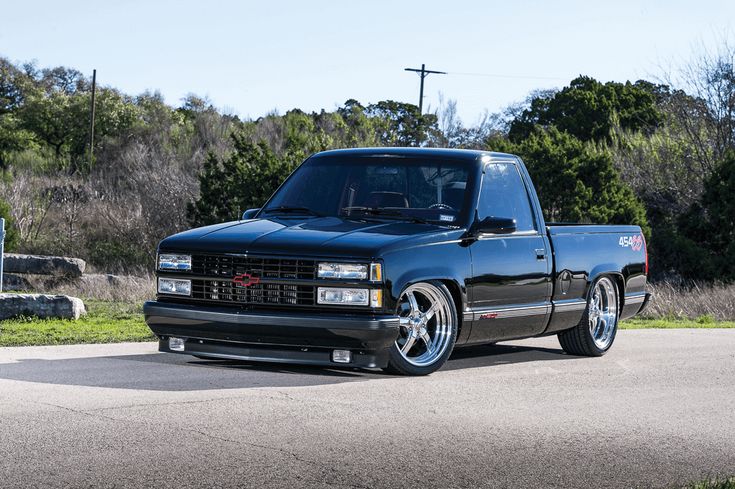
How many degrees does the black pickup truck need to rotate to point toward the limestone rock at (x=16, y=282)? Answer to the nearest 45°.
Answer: approximately 90° to its right

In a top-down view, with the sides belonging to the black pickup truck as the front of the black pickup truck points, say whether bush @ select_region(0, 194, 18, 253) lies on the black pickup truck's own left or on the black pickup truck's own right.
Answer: on the black pickup truck's own right

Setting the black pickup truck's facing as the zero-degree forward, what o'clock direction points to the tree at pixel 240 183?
The tree is roughly at 4 o'clock from the black pickup truck.

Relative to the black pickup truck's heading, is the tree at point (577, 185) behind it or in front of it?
behind

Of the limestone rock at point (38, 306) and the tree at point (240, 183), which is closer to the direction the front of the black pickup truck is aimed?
the limestone rock

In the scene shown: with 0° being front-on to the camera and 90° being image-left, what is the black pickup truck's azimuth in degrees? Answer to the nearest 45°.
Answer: approximately 45°

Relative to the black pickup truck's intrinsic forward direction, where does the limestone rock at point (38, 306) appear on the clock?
The limestone rock is roughly at 3 o'clock from the black pickup truck.
